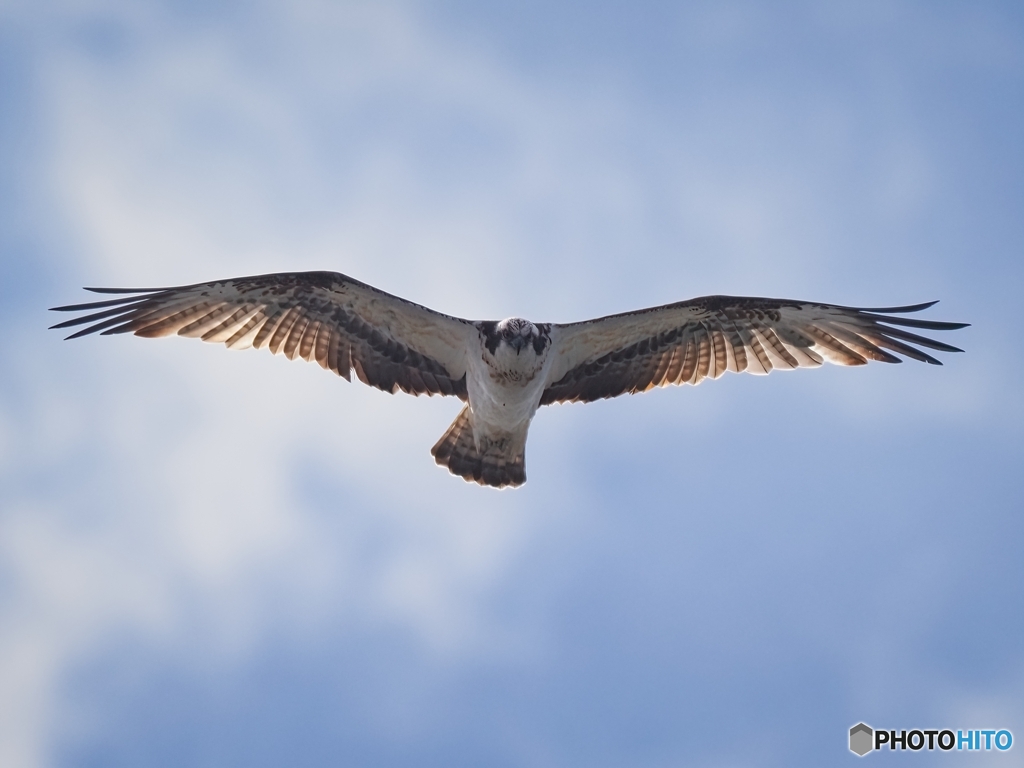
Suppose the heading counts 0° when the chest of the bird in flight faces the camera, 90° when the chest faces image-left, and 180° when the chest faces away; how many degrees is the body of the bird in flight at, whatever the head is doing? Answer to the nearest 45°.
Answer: approximately 0°
